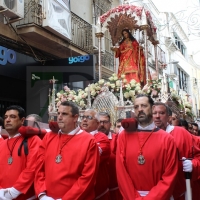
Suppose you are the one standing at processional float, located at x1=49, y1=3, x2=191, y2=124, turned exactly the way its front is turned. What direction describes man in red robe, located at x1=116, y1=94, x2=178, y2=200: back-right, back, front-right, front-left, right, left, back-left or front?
front-left

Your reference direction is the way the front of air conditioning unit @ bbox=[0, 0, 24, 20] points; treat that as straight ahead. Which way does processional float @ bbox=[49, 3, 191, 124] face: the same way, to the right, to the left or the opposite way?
to the right

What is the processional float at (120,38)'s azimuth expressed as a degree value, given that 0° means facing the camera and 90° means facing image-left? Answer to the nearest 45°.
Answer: approximately 45°

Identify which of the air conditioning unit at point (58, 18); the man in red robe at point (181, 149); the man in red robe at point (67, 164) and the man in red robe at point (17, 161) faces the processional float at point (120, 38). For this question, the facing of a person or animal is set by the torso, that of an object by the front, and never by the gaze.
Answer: the air conditioning unit

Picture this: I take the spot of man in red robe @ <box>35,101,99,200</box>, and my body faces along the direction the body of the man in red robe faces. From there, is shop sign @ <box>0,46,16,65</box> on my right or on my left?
on my right

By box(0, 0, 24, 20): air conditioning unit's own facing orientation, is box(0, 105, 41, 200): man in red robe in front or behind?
in front

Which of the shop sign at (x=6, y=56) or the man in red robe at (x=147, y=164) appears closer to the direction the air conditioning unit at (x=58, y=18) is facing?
the man in red robe

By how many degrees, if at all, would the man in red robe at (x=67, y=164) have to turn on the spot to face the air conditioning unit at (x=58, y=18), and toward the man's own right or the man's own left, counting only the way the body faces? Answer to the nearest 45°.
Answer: approximately 135° to the man's own right

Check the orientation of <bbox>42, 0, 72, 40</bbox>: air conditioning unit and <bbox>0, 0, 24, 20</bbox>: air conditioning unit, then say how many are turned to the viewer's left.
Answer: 0

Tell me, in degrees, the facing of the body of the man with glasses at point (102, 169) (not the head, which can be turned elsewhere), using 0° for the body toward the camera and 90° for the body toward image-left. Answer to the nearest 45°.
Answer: approximately 45°

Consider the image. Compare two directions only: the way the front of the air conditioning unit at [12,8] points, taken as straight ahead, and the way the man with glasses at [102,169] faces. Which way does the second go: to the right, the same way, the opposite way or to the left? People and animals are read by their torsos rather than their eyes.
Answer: to the right
